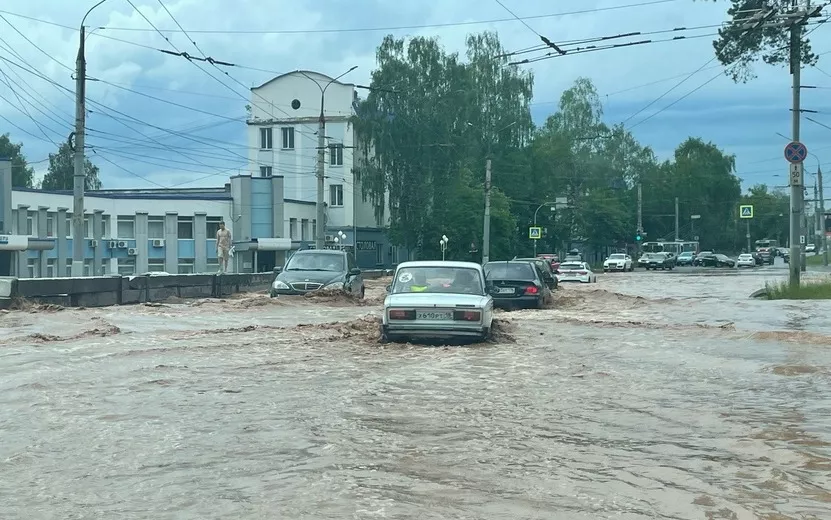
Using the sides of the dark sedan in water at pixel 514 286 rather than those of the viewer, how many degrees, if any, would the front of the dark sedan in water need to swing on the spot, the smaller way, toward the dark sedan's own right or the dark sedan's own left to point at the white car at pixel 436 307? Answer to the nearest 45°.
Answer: approximately 180°

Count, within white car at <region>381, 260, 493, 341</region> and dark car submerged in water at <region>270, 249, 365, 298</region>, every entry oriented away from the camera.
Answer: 1

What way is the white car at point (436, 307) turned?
away from the camera

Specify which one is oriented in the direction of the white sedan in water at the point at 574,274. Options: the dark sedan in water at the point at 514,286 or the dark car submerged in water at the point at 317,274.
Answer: the dark sedan in water

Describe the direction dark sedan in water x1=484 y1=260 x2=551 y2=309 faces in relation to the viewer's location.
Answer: facing away from the viewer

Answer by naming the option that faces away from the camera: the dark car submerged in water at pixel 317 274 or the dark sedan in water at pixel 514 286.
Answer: the dark sedan in water

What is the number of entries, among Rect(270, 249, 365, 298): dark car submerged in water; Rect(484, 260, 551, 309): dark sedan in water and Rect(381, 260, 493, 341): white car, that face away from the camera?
2

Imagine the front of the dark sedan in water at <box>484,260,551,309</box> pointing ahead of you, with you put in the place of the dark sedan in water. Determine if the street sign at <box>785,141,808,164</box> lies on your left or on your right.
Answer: on your right

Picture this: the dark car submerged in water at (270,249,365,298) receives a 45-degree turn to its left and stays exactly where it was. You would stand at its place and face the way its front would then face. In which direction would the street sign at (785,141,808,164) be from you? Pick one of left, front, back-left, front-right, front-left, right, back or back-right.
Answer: left

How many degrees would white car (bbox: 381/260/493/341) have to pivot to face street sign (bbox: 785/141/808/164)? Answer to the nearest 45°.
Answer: approximately 45° to its right

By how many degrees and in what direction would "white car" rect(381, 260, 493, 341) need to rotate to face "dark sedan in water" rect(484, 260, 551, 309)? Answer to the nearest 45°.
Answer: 0° — it already faces it

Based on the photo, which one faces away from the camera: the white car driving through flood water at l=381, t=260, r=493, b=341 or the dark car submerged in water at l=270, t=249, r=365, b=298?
the white car driving through flood water
